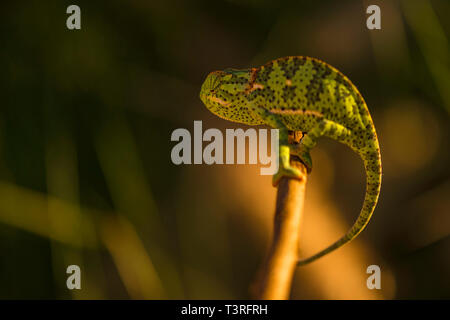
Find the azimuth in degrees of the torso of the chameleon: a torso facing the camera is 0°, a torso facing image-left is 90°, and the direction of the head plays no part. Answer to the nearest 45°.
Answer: approximately 90°
